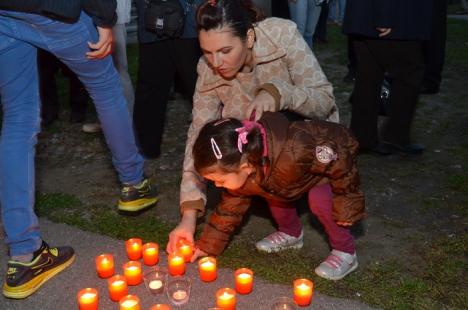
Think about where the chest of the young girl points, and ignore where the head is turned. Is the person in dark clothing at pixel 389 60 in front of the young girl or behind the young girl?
behind

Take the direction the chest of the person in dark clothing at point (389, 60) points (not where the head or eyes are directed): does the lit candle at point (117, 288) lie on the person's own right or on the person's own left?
on the person's own right

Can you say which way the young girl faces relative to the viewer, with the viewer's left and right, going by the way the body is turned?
facing the viewer and to the left of the viewer

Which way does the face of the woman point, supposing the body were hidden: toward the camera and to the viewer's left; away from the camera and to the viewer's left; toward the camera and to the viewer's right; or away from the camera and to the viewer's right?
toward the camera and to the viewer's left

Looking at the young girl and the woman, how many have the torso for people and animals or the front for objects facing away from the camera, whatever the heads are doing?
0

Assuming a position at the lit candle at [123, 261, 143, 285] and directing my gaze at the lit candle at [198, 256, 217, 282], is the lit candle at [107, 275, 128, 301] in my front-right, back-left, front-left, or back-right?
back-right

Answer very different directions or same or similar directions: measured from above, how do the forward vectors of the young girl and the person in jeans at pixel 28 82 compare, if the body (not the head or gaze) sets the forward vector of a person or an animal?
very different directions

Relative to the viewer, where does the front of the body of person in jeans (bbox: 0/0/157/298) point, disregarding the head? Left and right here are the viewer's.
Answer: facing away from the viewer and to the right of the viewer

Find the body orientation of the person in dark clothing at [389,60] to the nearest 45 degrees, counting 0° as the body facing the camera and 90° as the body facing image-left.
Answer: approximately 315°

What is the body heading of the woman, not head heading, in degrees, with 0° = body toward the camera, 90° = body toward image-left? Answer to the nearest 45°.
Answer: approximately 45°

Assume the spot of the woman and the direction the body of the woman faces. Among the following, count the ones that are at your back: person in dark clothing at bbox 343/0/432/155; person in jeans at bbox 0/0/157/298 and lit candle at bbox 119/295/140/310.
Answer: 1
